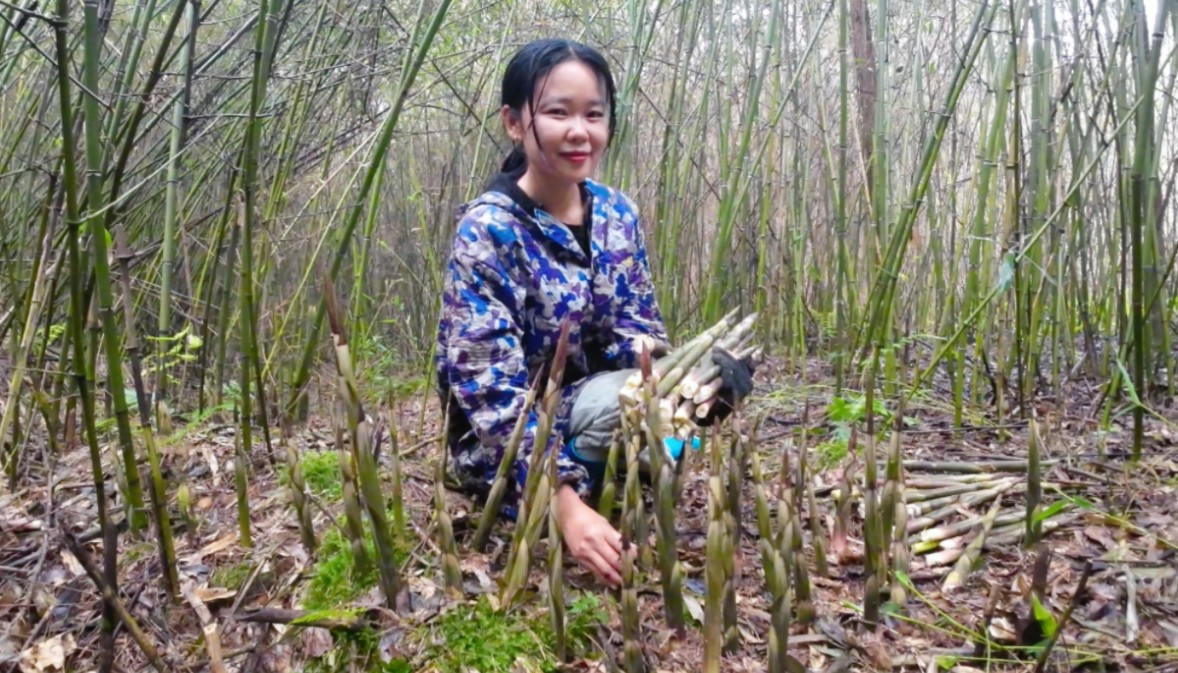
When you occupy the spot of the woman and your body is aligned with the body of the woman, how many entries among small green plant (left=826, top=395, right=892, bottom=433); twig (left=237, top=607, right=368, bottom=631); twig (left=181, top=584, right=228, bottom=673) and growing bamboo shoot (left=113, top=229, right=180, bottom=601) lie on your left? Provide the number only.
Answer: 1

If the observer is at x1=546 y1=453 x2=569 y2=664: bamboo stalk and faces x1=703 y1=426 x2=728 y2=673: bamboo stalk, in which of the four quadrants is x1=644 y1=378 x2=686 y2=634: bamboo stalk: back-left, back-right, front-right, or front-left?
front-left

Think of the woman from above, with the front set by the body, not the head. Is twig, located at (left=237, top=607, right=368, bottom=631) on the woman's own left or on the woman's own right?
on the woman's own right

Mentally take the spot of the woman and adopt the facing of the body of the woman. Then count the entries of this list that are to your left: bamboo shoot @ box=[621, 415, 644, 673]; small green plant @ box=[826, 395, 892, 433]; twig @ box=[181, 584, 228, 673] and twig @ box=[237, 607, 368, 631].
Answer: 1

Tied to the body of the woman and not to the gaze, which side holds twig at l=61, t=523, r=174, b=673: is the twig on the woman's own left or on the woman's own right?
on the woman's own right

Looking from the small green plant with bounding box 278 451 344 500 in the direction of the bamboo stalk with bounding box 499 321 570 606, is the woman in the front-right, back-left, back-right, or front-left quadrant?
front-left

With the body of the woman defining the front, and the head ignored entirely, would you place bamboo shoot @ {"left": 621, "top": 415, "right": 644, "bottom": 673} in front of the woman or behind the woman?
in front

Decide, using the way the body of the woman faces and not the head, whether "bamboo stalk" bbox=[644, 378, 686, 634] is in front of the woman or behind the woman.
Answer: in front

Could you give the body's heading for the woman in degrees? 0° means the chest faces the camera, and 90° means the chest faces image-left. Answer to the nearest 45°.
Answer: approximately 315°

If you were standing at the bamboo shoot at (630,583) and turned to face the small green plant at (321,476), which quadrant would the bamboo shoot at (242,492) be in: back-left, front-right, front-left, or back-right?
front-left

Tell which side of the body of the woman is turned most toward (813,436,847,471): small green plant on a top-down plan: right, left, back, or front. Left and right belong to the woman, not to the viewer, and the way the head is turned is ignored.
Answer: left
